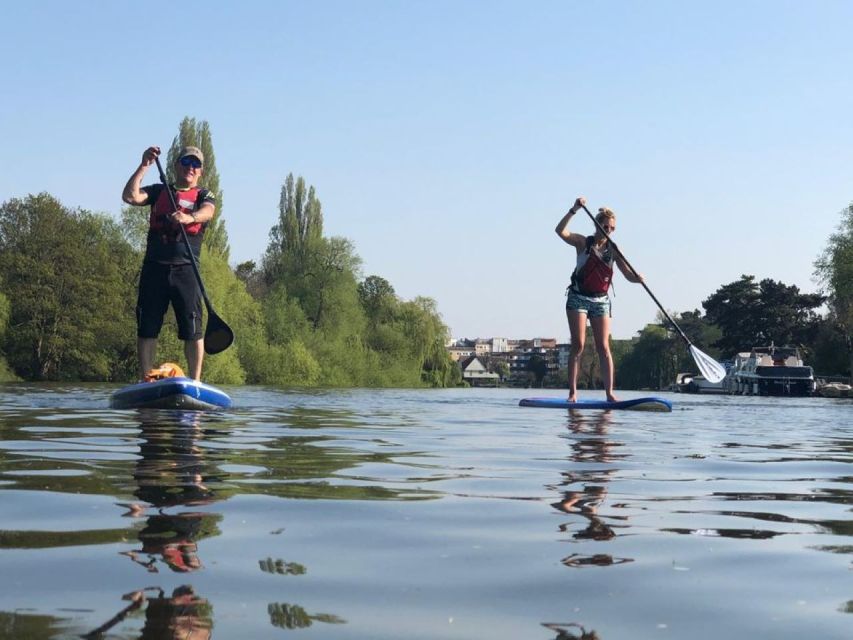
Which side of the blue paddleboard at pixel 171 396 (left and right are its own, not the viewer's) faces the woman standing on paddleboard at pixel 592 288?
left

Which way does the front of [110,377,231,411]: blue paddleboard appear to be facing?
toward the camera

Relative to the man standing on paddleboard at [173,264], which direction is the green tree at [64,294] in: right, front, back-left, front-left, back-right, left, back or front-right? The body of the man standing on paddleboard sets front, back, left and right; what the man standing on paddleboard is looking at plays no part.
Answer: back

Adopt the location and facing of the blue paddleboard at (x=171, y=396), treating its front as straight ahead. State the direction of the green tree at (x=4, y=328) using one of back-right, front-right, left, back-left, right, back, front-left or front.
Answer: back

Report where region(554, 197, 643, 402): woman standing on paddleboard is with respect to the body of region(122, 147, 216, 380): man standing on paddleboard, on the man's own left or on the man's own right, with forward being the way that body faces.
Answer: on the man's own left

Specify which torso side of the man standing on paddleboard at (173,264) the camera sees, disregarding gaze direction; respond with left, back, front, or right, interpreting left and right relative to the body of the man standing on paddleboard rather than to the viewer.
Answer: front

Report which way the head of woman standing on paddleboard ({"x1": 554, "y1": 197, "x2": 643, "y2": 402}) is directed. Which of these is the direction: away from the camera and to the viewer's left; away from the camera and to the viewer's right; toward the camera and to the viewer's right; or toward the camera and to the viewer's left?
toward the camera and to the viewer's right

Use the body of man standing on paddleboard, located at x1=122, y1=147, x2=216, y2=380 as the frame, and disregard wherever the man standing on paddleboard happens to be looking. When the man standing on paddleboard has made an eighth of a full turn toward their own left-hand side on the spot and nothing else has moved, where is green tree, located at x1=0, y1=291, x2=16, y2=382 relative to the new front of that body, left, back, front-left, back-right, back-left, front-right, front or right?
back-left

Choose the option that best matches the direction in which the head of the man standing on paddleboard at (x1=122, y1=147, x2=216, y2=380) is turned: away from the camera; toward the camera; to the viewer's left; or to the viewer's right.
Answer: toward the camera

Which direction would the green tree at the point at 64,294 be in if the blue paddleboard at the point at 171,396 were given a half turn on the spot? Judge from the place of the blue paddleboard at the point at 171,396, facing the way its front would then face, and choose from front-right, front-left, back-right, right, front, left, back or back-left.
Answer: front
